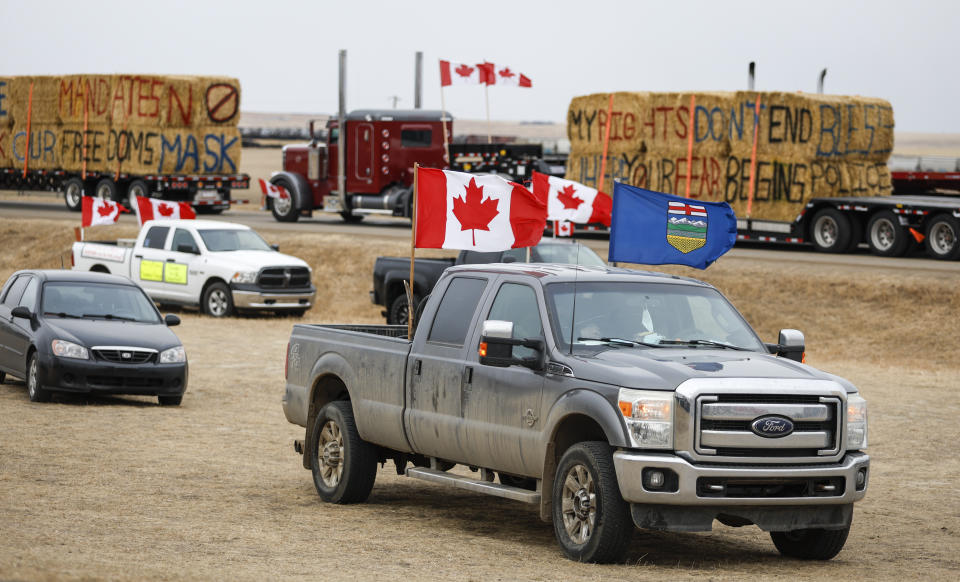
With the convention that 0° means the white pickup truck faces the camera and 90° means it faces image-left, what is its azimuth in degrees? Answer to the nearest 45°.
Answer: approximately 315°

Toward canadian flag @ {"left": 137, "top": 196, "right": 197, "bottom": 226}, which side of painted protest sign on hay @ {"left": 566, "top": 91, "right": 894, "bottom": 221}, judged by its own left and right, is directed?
right

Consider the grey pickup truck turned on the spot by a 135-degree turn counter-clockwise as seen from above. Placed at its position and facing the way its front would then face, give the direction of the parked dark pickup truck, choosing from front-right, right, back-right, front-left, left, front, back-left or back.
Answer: front

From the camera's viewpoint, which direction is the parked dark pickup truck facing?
to the viewer's right

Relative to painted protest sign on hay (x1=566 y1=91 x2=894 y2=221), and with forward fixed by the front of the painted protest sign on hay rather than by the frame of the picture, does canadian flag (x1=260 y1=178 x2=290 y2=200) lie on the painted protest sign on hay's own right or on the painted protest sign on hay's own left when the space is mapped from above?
on the painted protest sign on hay's own right

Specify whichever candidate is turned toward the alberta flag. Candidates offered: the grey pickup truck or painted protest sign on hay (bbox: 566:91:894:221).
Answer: the painted protest sign on hay

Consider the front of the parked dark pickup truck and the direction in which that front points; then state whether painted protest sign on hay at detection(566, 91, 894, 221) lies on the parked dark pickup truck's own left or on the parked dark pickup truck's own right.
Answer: on the parked dark pickup truck's own left

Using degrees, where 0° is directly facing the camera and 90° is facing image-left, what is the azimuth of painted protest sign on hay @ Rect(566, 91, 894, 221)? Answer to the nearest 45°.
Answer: approximately 0°

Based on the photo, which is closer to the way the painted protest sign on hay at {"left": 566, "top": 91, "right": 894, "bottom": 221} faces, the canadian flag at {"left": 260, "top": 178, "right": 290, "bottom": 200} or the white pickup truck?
the white pickup truck

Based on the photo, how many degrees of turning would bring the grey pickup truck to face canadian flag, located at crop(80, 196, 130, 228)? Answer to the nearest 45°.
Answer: approximately 180°

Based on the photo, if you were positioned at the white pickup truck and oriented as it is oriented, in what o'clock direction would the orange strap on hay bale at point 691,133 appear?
The orange strap on hay bale is roughly at 10 o'clock from the white pickup truck.

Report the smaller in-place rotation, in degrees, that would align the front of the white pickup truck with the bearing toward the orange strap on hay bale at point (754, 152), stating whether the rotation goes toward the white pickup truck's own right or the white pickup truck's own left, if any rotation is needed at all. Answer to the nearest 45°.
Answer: approximately 45° to the white pickup truck's own left
